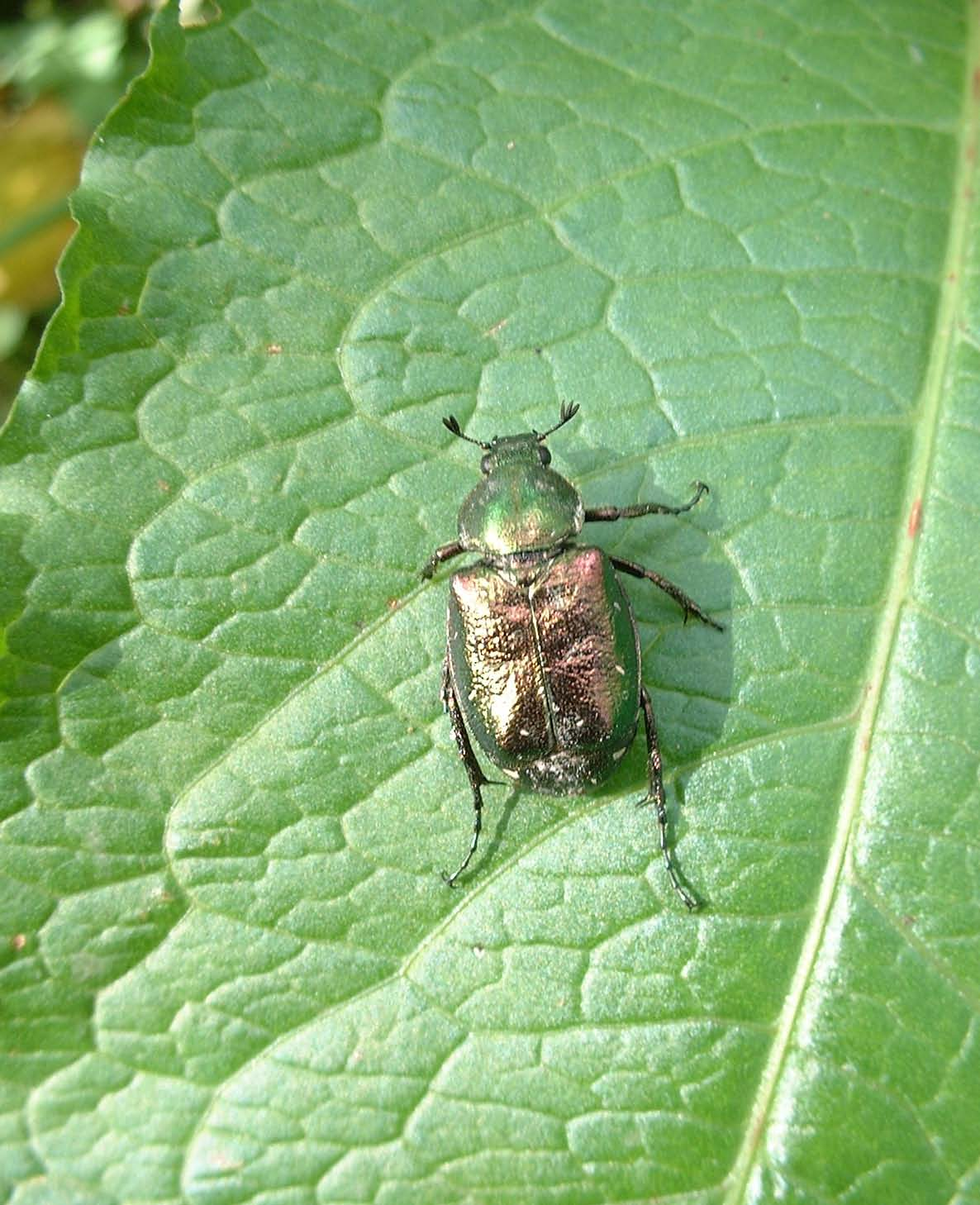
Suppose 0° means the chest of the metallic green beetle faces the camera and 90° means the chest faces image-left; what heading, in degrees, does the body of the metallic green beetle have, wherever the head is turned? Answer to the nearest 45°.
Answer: approximately 180°
